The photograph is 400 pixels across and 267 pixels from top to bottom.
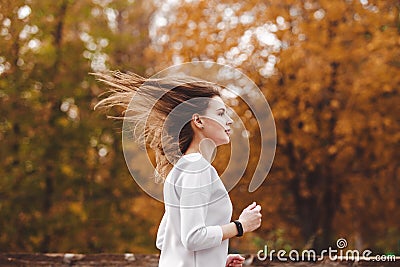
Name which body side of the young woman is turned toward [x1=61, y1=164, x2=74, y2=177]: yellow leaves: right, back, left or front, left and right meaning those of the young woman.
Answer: left

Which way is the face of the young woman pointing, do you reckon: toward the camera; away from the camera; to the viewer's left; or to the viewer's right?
to the viewer's right

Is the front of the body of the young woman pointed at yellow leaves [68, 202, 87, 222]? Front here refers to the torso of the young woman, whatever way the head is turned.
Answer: no

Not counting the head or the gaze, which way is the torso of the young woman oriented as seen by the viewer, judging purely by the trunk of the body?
to the viewer's right
